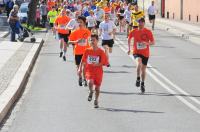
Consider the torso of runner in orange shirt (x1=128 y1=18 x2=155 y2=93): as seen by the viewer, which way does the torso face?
toward the camera

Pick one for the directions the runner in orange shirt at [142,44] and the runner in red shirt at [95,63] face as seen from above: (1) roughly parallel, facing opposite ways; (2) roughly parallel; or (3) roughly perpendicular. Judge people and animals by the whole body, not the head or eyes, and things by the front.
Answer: roughly parallel

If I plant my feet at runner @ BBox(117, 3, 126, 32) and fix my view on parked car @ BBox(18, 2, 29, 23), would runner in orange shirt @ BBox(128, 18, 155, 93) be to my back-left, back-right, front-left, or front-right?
back-left

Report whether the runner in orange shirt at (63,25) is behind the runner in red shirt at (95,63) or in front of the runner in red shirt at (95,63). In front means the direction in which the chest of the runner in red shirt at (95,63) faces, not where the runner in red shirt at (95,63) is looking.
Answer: behind

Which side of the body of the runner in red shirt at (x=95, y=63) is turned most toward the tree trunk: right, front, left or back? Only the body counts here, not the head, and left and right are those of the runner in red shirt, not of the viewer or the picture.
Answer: back

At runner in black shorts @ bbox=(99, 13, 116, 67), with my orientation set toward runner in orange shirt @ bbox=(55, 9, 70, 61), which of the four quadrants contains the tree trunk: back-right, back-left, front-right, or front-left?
front-right

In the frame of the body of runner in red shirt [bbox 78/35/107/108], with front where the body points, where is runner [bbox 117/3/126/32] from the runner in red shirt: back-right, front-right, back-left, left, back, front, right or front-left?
back

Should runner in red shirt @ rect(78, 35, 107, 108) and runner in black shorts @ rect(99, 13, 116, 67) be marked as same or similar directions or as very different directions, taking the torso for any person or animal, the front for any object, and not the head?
same or similar directions

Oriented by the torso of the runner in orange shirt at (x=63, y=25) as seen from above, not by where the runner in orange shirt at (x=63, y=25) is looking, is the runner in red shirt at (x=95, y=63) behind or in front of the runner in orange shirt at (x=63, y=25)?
in front

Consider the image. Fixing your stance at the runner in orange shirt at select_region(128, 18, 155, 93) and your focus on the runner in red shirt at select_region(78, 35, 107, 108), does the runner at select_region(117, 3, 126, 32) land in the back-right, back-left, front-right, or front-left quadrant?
back-right

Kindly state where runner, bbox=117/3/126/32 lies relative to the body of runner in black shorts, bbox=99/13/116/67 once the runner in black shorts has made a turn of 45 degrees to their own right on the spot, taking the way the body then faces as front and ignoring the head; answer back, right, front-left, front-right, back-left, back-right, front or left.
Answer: back-right

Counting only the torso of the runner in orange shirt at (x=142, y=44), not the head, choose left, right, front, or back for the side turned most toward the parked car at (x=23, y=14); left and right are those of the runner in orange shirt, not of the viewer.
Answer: back

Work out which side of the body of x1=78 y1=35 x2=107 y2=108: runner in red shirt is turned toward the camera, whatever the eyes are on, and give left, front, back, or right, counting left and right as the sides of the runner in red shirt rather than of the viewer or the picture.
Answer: front

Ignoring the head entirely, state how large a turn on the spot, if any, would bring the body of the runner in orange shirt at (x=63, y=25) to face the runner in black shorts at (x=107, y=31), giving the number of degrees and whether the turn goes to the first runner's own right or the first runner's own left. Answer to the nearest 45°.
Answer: approximately 45° to the first runner's own left
